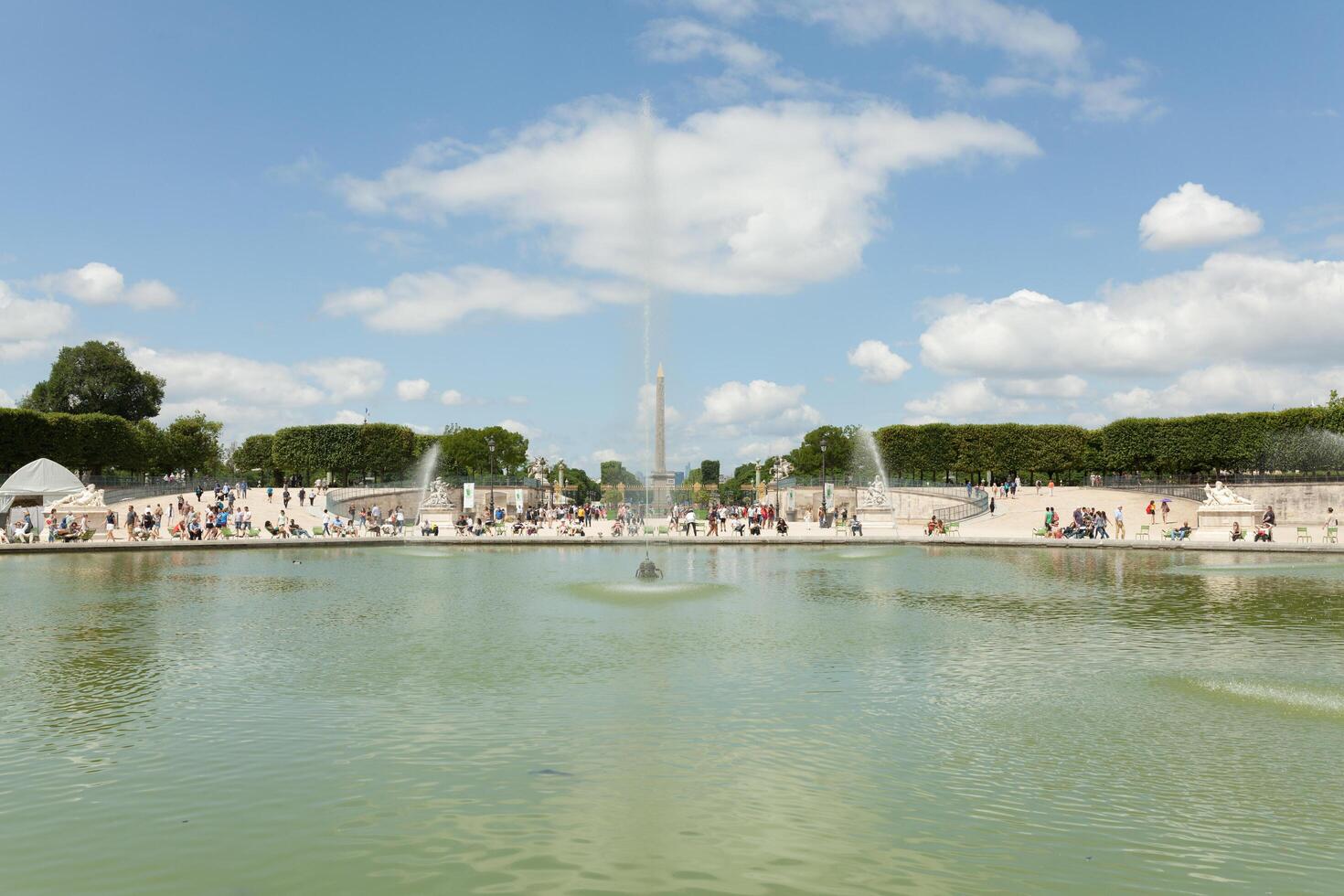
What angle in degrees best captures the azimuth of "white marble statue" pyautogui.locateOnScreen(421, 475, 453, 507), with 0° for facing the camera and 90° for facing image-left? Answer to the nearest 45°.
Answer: approximately 0°

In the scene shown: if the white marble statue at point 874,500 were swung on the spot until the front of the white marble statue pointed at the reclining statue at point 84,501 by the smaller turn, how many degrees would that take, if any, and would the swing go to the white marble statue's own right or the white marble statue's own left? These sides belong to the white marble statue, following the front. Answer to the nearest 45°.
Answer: approximately 90° to the white marble statue's own right

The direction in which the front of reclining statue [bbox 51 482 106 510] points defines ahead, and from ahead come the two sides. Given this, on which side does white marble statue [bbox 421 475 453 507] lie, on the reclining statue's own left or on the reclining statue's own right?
on the reclining statue's own left

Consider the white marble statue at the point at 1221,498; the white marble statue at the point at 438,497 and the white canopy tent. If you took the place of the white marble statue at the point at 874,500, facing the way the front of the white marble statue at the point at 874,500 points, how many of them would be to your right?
2

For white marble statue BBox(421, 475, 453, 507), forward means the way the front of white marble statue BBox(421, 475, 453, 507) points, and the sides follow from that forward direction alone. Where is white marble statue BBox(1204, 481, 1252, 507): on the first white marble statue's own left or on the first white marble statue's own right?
on the first white marble statue's own left

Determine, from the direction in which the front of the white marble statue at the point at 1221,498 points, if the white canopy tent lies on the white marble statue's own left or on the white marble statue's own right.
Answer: on the white marble statue's own right

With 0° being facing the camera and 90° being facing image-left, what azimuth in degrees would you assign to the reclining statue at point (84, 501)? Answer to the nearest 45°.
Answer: approximately 0°

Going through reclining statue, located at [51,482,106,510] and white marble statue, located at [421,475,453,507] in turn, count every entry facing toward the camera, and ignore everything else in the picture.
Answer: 2
